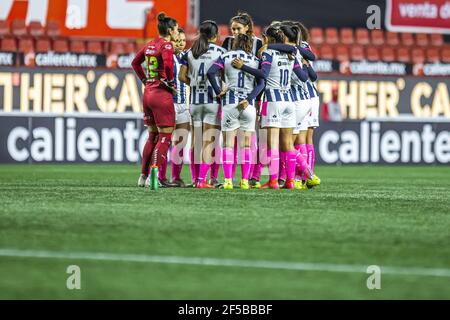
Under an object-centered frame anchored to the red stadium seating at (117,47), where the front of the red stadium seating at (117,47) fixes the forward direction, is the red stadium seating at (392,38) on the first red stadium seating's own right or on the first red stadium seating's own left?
on the first red stadium seating's own left

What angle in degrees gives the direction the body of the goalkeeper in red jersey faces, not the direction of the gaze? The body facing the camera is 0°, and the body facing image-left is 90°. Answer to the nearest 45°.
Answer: approximately 225°

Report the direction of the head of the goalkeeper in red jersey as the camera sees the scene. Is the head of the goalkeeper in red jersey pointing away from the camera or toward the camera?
away from the camera

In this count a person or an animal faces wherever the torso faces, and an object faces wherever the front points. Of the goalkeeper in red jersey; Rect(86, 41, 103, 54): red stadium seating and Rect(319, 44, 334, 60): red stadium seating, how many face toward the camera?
2

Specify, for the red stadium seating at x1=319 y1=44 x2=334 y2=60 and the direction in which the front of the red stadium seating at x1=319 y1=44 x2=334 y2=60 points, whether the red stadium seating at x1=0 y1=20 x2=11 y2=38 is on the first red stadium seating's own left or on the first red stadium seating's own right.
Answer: on the first red stadium seating's own right

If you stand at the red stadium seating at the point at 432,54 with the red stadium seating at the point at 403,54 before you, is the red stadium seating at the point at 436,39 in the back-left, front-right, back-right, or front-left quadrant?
back-right

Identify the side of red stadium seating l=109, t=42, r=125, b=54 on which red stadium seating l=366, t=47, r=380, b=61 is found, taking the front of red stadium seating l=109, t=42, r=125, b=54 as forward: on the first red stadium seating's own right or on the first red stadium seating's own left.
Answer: on the first red stadium seating's own left
